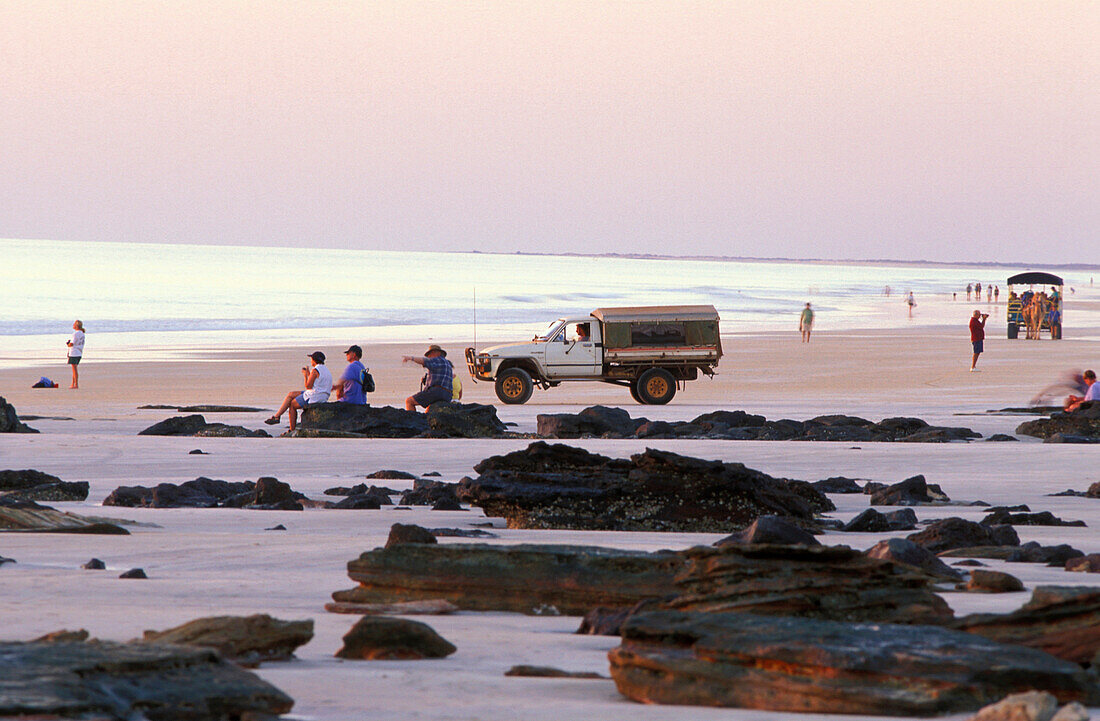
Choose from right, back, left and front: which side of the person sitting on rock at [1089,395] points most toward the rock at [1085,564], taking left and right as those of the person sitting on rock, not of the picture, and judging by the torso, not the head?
left

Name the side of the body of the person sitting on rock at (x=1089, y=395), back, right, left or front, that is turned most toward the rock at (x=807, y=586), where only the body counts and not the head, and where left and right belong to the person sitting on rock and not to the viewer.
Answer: left

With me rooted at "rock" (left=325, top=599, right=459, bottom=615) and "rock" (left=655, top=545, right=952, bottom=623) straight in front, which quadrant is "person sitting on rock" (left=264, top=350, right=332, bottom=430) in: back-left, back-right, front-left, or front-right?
back-left

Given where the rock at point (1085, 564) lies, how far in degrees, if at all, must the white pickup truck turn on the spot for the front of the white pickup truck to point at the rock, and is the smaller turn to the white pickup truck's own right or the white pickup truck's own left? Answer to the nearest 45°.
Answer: approximately 90° to the white pickup truck's own left

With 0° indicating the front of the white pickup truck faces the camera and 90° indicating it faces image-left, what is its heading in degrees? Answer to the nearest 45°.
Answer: approximately 90°

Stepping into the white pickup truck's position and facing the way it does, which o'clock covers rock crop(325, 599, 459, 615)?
The rock is roughly at 9 o'clock from the white pickup truck.

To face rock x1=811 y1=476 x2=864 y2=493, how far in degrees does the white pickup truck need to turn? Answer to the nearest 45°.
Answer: approximately 90° to its left

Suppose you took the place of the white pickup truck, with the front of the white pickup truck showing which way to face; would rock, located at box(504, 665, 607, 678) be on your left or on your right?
on your left

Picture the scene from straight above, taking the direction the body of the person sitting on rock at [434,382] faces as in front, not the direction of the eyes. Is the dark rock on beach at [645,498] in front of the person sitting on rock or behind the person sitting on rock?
behind

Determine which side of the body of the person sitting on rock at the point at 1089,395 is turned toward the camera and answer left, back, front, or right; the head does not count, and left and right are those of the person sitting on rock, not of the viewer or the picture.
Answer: left

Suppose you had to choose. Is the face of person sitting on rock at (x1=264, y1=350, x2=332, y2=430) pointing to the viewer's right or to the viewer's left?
to the viewer's left

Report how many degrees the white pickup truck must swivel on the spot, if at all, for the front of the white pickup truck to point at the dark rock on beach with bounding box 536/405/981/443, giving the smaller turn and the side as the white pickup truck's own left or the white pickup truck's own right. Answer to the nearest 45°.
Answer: approximately 90° to the white pickup truck's own left

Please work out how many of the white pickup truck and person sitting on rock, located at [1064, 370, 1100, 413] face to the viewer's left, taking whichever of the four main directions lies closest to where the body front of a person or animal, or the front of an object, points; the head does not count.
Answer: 2
